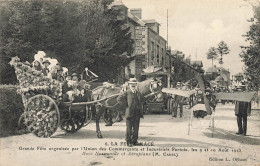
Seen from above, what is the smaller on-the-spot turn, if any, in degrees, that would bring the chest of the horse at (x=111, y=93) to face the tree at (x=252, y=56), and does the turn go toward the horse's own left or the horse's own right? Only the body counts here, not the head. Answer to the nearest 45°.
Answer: approximately 45° to the horse's own left

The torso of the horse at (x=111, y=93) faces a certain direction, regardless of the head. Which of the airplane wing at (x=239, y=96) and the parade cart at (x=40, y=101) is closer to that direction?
the airplane wing

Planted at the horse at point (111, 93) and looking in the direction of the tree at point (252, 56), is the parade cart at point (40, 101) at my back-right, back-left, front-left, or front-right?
back-left

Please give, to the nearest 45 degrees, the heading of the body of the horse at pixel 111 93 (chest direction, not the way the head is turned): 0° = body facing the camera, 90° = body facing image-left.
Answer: approximately 270°

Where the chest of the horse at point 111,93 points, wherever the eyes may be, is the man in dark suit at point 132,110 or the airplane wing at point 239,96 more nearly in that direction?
the airplane wing

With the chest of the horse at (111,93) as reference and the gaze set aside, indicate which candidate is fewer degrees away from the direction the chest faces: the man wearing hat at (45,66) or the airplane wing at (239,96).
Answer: the airplane wing

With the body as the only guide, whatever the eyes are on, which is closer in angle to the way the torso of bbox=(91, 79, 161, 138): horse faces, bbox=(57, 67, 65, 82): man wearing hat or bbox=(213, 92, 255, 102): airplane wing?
the airplane wing

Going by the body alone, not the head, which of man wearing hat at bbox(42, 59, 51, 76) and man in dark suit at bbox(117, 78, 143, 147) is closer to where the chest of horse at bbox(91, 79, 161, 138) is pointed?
the man in dark suit

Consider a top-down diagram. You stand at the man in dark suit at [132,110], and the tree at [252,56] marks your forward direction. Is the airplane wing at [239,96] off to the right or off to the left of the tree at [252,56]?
right

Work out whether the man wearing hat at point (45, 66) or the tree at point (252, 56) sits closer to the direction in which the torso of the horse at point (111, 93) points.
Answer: the tree

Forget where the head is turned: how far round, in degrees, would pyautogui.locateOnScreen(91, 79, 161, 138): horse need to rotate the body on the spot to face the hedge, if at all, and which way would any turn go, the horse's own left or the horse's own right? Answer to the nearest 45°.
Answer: approximately 180°

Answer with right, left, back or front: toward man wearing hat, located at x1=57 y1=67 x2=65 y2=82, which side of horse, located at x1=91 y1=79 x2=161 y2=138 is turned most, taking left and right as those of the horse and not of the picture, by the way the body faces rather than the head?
back

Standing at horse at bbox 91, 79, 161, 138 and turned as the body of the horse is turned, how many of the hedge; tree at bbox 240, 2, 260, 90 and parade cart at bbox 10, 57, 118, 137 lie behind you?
2

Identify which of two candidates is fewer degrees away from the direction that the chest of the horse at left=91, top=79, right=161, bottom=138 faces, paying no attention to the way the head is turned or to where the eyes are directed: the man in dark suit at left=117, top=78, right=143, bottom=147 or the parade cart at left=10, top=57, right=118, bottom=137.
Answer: the man in dark suit
